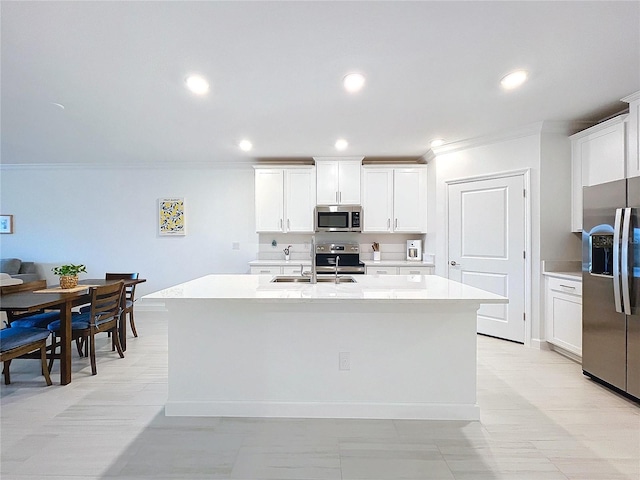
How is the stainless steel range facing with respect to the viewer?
toward the camera

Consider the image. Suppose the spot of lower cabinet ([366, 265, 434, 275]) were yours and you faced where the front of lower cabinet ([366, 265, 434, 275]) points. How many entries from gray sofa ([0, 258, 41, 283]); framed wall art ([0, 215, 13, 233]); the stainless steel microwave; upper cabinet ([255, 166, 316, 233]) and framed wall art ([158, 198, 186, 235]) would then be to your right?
5

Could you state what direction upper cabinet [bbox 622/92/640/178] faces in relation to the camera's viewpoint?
facing the viewer and to the left of the viewer

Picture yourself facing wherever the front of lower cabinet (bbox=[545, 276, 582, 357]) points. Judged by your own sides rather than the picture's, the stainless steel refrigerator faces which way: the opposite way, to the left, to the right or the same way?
the same way

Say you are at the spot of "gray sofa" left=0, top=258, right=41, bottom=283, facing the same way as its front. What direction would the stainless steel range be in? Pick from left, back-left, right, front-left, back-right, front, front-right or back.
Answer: left

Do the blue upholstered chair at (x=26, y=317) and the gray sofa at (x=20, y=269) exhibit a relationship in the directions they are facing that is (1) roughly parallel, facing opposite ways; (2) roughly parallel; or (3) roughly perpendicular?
roughly parallel

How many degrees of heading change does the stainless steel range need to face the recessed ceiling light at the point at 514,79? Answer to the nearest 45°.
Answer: approximately 45° to its left

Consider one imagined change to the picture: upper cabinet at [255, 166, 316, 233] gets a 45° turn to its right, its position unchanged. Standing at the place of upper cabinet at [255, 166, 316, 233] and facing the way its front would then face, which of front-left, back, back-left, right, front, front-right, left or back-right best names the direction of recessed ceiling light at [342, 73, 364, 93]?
front-left

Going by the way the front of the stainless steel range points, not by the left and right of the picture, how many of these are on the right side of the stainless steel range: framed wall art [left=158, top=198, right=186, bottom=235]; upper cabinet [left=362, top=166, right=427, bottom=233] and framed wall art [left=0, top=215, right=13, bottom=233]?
2

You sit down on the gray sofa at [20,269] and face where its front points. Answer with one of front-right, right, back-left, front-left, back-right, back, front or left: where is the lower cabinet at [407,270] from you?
left

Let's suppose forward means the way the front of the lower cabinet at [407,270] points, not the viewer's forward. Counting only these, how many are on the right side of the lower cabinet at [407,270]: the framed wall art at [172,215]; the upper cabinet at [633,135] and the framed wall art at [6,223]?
2

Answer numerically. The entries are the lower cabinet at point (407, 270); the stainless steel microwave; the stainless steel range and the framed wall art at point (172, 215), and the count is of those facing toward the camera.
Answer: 4

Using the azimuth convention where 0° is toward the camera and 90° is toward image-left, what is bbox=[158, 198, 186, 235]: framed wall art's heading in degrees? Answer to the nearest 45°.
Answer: approximately 0°

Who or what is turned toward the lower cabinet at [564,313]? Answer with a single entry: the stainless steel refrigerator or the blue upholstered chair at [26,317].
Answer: the blue upholstered chair

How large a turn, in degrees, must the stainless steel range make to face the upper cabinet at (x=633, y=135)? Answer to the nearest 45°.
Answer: approximately 45° to its left

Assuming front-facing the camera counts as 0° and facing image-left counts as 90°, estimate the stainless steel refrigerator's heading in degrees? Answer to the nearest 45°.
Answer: approximately 45°

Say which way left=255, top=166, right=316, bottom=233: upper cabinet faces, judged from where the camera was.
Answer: facing the viewer

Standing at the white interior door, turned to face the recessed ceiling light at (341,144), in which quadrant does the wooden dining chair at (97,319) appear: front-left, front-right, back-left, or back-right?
front-left

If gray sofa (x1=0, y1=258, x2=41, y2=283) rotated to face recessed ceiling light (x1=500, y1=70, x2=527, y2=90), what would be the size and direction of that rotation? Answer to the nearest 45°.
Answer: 0° — it already faces it
